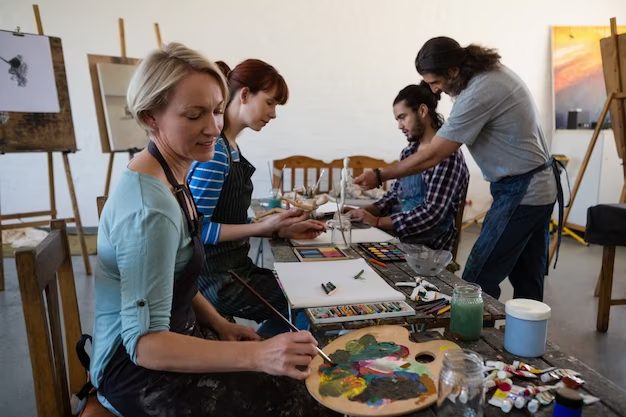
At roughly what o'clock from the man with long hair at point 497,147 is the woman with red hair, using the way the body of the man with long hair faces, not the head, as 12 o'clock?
The woman with red hair is roughly at 11 o'clock from the man with long hair.

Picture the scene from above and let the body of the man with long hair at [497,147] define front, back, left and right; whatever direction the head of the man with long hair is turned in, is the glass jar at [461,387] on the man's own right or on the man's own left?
on the man's own left

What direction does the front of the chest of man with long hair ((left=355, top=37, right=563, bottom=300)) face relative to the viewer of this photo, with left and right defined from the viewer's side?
facing to the left of the viewer

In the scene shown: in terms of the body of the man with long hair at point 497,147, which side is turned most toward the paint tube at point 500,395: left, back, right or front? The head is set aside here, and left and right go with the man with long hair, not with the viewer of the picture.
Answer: left

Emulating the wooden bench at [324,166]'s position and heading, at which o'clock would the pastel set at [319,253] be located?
The pastel set is roughly at 12 o'clock from the wooden bench.

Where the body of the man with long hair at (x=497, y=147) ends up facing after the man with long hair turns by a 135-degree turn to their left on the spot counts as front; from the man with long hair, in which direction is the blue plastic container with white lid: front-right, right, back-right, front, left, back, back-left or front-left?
front-right

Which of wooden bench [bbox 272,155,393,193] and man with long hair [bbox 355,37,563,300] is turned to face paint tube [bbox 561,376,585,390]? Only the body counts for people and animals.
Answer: the wooden bench

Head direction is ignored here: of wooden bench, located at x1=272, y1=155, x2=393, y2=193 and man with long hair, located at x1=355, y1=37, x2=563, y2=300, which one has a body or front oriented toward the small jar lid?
the wooden bench

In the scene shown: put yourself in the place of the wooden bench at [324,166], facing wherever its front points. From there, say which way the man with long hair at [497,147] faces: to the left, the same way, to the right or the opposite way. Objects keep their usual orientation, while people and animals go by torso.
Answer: to the right

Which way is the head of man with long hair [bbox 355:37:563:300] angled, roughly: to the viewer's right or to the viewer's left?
to the viewer's left

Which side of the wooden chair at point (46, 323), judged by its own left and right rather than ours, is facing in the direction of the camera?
right

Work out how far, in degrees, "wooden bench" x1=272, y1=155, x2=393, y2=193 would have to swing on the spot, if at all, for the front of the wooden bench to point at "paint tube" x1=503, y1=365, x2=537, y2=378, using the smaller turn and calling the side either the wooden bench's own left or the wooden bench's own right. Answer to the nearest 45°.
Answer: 0° — it already faces it

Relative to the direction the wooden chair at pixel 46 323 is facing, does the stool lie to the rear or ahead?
ahead

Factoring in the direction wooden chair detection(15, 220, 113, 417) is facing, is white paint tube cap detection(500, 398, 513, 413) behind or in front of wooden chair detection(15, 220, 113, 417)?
in front

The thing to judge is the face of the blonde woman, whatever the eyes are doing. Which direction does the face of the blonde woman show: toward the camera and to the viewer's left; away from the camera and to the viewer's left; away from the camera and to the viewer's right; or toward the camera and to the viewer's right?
toward the camera and to the viewer's right
